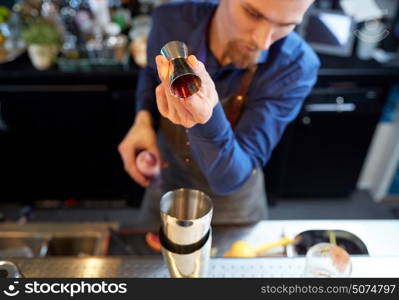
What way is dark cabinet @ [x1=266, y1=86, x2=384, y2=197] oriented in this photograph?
toward the camera

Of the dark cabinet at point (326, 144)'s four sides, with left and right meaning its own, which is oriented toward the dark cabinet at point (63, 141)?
right

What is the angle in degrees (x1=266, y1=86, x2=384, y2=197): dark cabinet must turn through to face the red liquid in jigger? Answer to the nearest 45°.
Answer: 0° — it already faces it

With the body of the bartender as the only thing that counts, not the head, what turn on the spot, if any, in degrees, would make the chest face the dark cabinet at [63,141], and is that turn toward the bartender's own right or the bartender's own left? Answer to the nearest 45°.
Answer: approximately 135° to the bartender's own right

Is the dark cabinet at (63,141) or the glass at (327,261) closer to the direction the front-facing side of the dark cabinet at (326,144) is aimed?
the glass

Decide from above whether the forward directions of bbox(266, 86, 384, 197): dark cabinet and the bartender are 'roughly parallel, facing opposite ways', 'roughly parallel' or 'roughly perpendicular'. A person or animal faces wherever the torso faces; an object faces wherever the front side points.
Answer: roughly parallel

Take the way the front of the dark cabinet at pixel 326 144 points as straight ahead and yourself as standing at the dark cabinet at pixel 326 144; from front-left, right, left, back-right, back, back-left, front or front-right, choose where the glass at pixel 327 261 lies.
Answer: front

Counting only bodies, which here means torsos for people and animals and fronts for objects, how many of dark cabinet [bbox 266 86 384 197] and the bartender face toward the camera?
2

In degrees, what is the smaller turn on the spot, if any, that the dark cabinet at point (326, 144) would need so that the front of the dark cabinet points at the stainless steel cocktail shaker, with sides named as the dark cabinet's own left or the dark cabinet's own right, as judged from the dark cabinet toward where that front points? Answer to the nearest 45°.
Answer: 0° — it already faces it

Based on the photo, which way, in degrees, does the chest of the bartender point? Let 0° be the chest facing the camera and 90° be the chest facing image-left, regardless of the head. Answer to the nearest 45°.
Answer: approximately 0°
